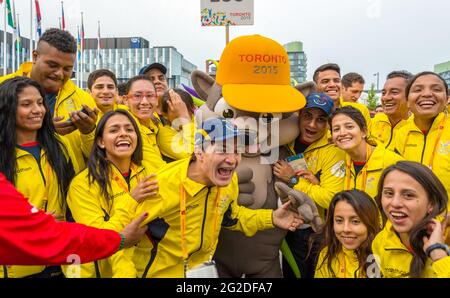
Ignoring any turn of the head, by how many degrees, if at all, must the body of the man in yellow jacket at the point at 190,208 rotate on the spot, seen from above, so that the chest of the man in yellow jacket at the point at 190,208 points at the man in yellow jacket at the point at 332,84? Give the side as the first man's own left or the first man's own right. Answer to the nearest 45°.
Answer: approximately 90° to the first man's own left

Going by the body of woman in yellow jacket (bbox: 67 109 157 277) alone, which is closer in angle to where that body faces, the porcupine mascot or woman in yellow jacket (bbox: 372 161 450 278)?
the woman in yellow jacket

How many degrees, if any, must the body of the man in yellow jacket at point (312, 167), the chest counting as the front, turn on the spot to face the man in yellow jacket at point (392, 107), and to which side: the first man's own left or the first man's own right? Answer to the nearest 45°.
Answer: approximately 180°
